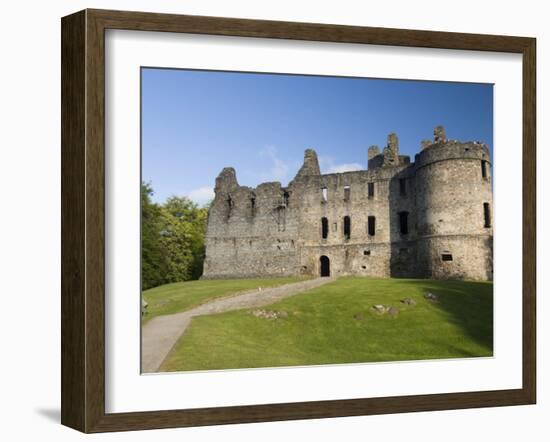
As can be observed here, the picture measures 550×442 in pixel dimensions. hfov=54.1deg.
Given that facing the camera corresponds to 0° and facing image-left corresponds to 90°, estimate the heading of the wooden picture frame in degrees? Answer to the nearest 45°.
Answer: approximately 315°
